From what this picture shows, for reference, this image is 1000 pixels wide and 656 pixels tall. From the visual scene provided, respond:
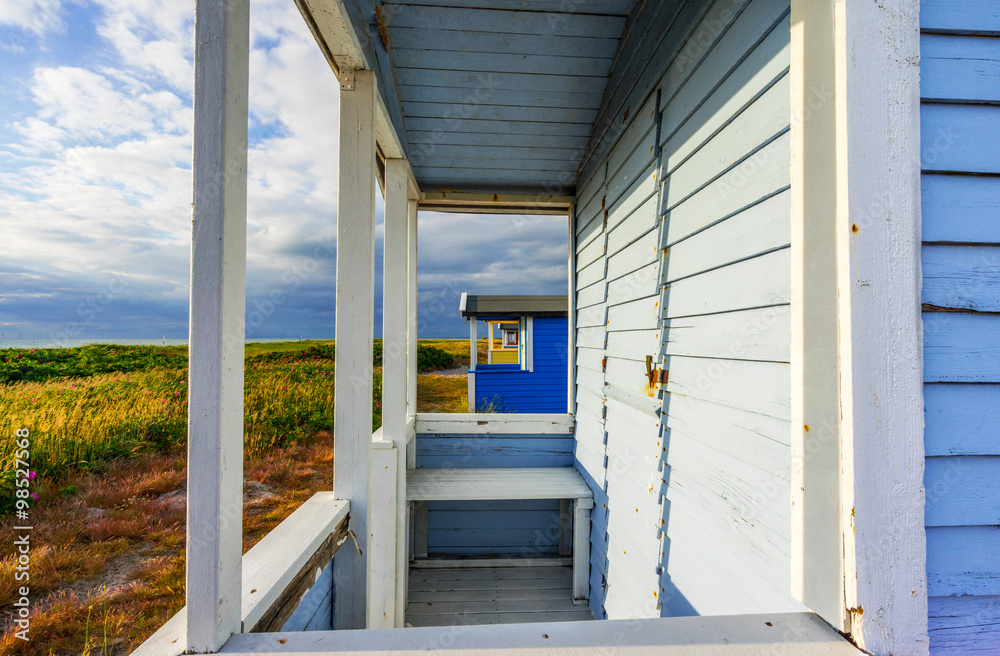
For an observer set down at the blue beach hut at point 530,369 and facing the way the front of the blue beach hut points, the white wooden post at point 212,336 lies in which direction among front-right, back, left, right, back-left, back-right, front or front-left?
left

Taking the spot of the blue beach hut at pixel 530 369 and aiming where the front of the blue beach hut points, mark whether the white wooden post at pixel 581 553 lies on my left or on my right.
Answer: on my left

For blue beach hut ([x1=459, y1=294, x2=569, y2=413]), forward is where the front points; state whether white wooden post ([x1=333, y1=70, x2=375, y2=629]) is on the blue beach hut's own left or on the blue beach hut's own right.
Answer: on the blue beach hut's own left

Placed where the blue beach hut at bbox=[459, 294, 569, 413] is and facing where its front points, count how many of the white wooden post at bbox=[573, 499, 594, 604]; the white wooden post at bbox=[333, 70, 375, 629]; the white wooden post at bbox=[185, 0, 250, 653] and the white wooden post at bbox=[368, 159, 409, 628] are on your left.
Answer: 4

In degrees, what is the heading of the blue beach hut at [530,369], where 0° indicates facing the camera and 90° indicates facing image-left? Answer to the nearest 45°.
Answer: approximately 90°

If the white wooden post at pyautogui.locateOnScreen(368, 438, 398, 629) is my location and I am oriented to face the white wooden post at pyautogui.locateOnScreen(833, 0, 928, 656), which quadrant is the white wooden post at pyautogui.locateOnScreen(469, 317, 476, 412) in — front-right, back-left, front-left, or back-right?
back-left
